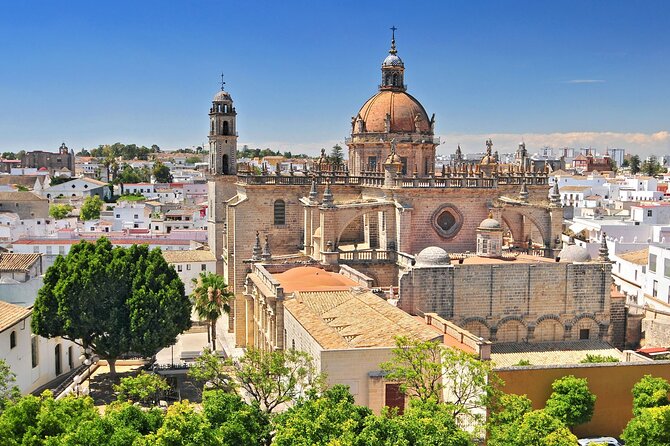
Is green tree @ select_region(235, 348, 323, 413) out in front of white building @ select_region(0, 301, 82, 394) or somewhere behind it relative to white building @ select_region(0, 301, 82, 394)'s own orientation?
in front

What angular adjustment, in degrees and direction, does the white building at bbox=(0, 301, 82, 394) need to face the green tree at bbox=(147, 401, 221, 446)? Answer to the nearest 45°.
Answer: approximately 45° to its right

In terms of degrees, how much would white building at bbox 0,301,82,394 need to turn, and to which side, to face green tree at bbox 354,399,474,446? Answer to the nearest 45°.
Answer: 0° — it already faces it

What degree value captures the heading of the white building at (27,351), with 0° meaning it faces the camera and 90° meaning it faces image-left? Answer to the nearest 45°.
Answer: approximately 315°

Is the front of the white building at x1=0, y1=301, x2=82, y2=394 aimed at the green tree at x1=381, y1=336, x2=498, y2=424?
yes

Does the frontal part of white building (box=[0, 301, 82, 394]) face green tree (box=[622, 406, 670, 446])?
yes

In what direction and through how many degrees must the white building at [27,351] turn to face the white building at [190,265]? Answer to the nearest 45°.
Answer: approximately 90° to its left

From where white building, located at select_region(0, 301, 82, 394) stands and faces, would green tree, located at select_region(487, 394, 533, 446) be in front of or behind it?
in front

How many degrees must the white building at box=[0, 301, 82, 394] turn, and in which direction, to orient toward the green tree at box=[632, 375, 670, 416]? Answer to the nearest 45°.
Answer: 0° — it already faces it

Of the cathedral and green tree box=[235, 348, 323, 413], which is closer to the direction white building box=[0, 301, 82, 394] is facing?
the green tree

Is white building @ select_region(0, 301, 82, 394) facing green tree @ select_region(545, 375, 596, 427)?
yes
